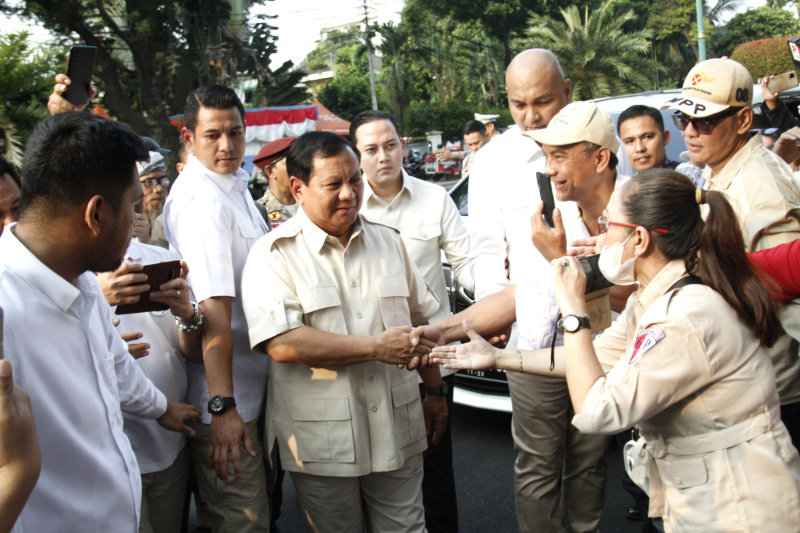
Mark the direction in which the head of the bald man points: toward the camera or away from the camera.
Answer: toward the camera

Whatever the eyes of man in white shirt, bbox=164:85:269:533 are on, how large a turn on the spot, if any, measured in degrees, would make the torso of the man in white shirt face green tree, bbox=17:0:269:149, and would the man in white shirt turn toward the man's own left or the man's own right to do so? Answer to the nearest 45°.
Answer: approximately 135° to the man's own left

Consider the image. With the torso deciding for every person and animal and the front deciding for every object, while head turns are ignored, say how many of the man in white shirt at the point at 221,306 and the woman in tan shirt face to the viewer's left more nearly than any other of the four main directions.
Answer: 1

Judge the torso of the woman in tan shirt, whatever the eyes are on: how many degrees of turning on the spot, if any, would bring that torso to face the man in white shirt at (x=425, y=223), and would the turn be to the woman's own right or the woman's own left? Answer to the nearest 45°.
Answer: approximately 45° to the woman's own right

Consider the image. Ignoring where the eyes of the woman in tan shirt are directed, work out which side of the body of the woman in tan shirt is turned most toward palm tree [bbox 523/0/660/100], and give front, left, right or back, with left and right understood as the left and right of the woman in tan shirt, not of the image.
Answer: right

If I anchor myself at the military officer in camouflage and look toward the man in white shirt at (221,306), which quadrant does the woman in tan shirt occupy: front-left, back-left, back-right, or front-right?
front-left

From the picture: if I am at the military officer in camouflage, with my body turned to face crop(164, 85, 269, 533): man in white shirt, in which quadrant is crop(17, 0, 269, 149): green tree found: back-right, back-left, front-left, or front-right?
back-right

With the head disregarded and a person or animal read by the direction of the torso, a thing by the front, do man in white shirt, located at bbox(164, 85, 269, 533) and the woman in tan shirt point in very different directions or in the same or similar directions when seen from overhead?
very different directions

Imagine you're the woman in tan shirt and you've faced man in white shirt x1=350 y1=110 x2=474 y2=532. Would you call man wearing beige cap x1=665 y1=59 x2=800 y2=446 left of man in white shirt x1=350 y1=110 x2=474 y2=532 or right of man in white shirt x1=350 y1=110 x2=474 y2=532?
right

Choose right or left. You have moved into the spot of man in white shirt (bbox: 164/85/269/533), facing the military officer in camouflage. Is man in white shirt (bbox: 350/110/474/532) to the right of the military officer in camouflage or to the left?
right

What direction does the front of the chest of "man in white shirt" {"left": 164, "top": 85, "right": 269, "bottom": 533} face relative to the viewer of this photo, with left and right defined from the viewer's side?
facing the viewer and to the right of the viewer

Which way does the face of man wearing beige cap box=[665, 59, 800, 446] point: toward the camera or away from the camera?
toward the camera

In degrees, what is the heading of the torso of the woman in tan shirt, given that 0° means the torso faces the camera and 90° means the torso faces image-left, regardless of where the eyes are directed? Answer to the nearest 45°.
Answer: approximately 90°

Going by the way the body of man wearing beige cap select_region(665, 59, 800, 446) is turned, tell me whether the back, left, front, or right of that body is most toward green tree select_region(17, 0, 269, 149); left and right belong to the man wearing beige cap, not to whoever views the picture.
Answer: right

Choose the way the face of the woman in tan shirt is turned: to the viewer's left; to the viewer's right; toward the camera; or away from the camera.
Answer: to the viewer's left

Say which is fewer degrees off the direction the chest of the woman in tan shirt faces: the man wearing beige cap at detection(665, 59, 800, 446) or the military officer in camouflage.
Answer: the military officer in camouflage
